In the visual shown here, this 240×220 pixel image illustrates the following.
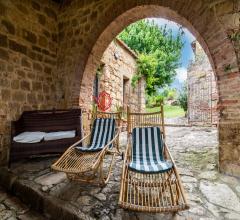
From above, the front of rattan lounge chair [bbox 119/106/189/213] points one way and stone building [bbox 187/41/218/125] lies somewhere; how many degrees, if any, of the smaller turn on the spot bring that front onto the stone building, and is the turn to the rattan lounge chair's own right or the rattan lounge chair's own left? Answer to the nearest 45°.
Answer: approximately 180°

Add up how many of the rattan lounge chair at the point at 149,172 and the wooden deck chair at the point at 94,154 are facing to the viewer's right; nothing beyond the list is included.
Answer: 0

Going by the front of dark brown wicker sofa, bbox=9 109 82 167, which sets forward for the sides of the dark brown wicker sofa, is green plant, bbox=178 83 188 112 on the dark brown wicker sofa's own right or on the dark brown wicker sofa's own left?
on the dark brown wicker sofa's own left

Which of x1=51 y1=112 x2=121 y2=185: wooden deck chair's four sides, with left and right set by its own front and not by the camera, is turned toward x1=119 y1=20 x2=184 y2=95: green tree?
back

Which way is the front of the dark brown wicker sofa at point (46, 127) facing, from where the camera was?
facing the viewer and to the right of the viewer

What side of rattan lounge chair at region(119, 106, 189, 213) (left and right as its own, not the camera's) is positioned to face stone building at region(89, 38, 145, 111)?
back

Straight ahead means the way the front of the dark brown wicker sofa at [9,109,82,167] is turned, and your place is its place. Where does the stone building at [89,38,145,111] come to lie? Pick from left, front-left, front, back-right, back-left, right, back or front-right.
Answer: left

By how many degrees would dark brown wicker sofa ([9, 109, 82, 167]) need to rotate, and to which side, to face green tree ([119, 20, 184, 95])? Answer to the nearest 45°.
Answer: approximately 90° to its left

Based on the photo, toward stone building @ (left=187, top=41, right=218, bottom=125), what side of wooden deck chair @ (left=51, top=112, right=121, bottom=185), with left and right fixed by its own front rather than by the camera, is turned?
back

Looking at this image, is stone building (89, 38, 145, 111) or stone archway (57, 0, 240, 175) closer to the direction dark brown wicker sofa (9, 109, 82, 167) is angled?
the stone archway

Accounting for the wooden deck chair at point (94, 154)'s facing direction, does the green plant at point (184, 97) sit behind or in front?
behind

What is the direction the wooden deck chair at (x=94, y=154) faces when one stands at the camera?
facing the viewer and to the left of the viewer

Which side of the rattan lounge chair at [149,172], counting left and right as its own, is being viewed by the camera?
front
